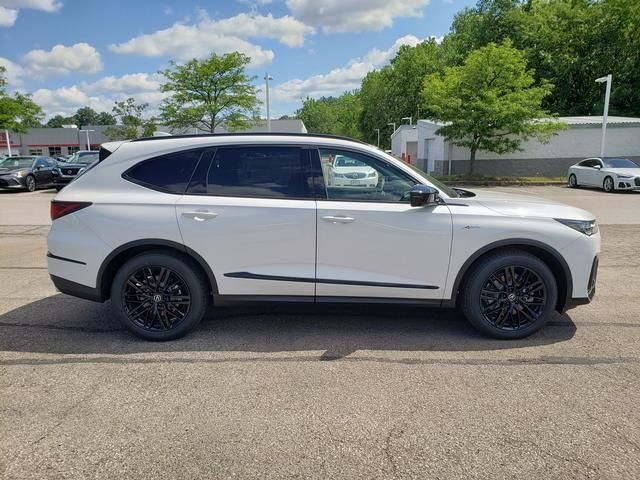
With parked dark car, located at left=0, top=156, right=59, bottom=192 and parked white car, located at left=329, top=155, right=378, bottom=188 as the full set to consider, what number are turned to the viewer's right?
0

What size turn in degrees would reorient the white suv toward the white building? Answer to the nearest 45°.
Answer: approximately 45° to its left

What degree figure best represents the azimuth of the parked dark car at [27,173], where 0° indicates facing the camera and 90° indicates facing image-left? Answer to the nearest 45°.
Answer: approximately 45°

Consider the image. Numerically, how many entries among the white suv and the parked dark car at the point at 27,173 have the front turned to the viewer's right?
1

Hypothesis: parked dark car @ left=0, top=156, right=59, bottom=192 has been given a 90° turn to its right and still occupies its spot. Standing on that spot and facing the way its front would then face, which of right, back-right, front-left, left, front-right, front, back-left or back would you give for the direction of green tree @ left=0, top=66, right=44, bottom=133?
front-right

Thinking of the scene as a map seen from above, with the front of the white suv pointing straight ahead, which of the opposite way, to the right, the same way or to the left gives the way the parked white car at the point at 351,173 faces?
to the right

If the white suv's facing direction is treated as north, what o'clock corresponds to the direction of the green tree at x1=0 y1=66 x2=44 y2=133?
The green tree is roughly at 8 o'clock from the white suv.

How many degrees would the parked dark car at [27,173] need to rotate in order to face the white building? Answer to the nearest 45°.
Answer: approximately 135° to its left

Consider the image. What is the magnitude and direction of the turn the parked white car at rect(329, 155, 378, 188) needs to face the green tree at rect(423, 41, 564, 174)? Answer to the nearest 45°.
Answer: approximately 180°

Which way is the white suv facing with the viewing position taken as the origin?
facing to the right of the viewer

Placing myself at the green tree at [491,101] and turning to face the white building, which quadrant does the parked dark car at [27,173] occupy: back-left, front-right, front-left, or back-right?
back-left

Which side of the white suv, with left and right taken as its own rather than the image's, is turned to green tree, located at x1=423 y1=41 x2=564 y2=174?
left

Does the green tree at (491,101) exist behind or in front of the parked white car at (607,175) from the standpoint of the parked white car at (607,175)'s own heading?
behind
